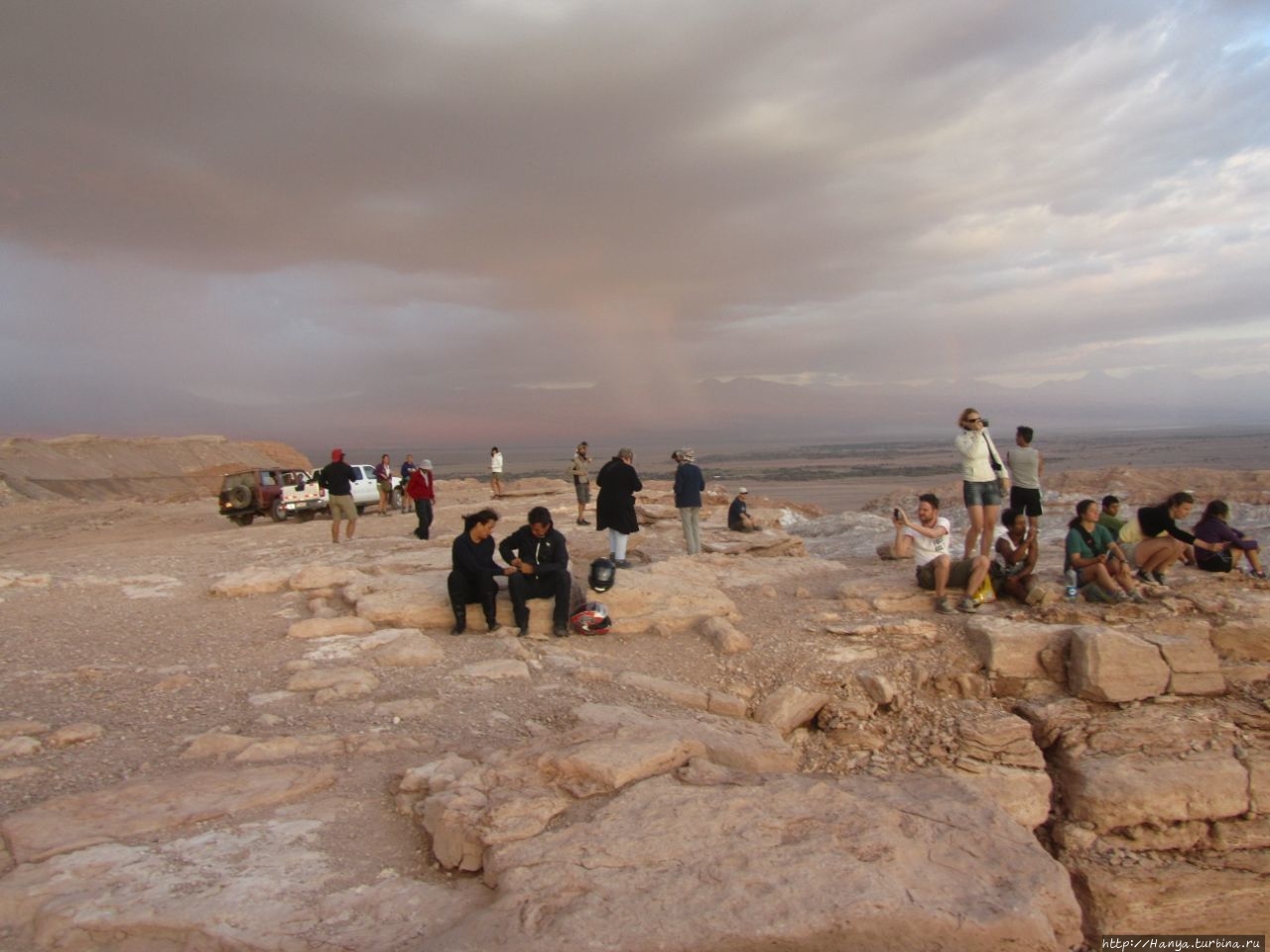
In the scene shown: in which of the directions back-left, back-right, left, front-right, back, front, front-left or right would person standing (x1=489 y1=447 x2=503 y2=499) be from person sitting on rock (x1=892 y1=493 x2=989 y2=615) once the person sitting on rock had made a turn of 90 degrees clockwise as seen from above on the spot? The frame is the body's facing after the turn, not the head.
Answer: front

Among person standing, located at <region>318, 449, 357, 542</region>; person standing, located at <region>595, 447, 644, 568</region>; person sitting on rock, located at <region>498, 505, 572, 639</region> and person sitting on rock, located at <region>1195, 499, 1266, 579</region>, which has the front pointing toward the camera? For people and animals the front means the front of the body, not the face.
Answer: person sitting on rock, located at <region>498, 505, 572, 639</region>

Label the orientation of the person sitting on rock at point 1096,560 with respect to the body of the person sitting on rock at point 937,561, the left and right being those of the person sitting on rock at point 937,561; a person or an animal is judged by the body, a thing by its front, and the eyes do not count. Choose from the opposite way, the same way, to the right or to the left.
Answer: to the left

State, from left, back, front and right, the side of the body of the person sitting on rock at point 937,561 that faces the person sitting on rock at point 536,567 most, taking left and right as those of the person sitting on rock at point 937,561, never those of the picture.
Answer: right

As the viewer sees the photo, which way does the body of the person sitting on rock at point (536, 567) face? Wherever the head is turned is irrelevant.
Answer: toward the camera

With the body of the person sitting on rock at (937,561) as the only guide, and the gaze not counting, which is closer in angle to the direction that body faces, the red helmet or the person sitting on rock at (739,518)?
the red helmet

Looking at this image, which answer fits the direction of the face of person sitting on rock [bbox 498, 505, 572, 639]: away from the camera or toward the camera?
toward the camera

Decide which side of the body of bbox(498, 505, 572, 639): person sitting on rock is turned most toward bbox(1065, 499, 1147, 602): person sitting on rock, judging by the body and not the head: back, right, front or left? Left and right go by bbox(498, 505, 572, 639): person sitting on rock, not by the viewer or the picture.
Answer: left

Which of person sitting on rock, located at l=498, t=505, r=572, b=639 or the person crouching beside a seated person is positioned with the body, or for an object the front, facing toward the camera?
the person sitting on rock

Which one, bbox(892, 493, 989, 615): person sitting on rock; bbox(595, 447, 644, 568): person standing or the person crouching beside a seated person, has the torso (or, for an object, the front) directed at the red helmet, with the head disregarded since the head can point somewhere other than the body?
the person sitting on rock

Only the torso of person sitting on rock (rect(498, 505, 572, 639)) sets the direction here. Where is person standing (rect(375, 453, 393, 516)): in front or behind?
behind
